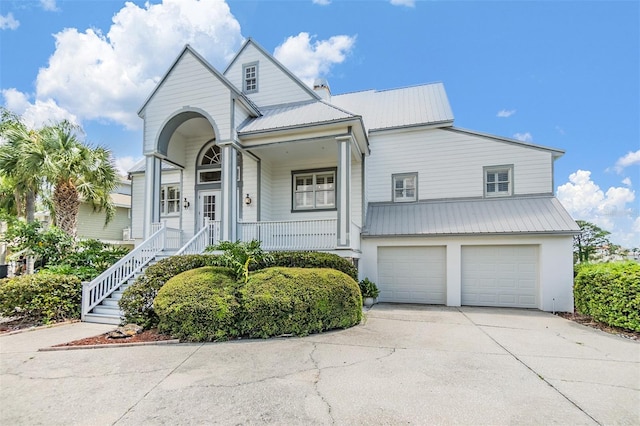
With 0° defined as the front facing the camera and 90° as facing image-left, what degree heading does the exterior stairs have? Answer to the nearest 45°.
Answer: approximately 45°

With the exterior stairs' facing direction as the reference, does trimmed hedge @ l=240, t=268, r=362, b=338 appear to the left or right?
on its left

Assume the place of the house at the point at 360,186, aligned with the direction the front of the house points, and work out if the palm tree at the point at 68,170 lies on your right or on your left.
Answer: on your right

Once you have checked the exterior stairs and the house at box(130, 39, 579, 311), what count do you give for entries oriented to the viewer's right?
0

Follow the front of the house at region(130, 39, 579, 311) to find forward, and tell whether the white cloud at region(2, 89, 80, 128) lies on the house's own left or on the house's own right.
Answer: on the house's own right

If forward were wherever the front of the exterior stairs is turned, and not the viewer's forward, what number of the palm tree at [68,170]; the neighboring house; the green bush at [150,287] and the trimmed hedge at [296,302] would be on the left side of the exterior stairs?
2

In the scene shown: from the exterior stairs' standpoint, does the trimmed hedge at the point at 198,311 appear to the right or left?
on its left

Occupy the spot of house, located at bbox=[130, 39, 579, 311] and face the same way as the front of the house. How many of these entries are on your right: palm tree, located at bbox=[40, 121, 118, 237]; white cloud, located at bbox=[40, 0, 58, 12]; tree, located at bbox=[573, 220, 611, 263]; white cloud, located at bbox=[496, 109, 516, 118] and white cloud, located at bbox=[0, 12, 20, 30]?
3

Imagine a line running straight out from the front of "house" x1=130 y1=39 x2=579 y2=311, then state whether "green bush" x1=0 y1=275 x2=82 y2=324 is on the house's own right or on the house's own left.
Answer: on the house's own right

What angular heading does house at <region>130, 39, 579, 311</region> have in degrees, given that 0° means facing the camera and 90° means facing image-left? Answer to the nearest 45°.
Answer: approximately 0°
